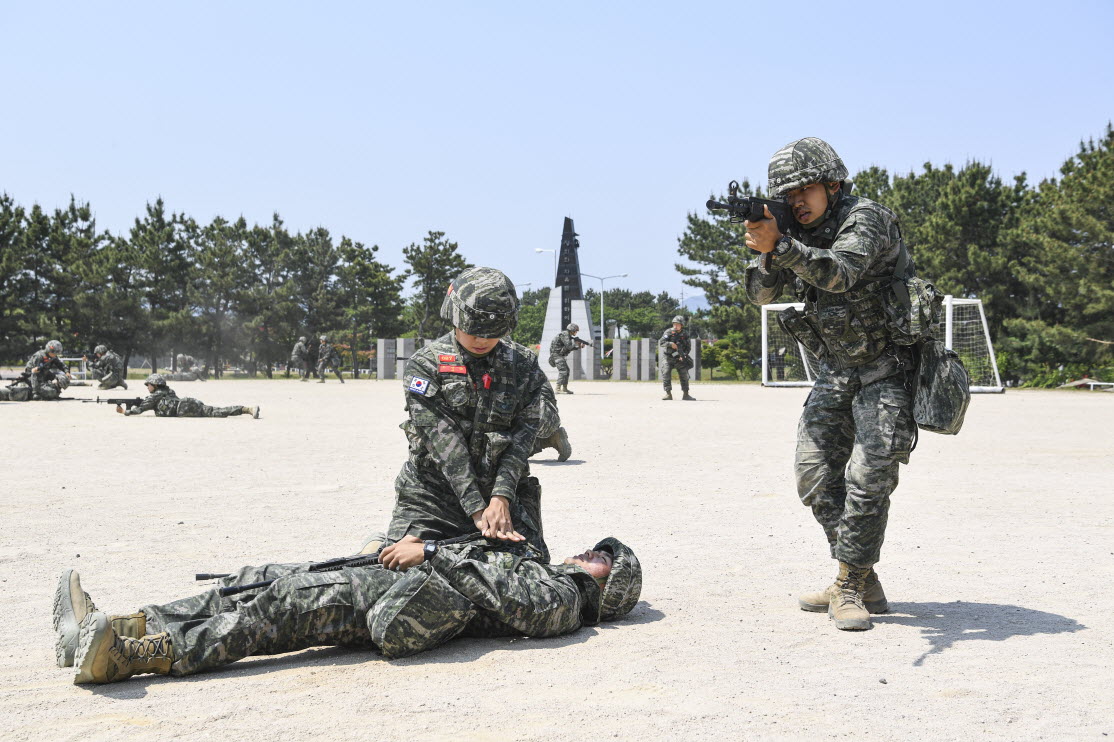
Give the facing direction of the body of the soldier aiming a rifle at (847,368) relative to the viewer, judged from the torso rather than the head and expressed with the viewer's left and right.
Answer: facing the viewer and to the left of the viewer

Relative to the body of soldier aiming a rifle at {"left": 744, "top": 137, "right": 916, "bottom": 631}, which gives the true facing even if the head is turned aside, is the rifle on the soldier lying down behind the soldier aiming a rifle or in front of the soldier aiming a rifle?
in front
